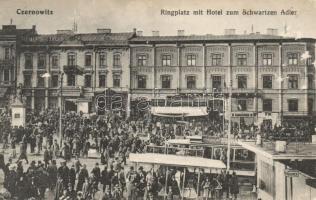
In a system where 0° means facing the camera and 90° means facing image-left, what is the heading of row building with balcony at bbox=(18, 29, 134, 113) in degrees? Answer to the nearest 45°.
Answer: approximately 0°

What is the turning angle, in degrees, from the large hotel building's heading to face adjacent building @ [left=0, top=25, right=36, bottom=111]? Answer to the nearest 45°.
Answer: approximately 90° to its right

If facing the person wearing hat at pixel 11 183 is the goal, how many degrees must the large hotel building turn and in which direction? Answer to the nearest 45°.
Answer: approximately 45° to its right
